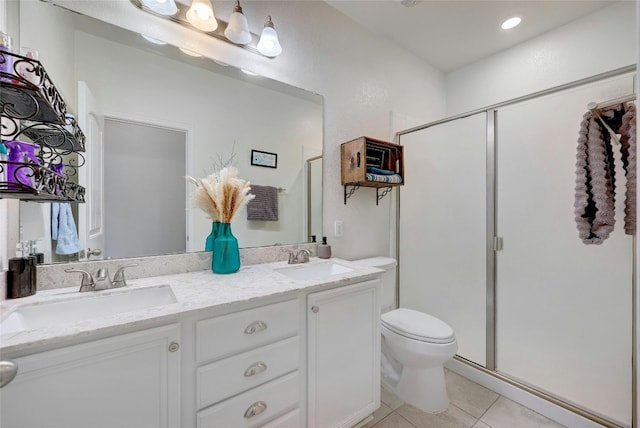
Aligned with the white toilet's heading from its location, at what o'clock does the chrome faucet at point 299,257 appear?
The chrome faucet is roughly at 4 o'clock from the white toilet.

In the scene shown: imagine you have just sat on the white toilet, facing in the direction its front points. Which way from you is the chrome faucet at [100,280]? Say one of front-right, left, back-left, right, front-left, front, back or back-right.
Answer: right

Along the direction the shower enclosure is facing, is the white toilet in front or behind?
in front

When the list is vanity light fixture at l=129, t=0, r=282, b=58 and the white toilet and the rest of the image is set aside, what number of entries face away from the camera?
0

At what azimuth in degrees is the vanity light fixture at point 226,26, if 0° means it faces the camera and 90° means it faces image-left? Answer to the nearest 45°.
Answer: approximately 315°

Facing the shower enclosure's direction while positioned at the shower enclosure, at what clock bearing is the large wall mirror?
The large wall mirror is roughly at 12 o'clock from the shower enclosure.

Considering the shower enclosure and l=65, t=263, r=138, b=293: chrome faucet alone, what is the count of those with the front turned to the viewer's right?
0

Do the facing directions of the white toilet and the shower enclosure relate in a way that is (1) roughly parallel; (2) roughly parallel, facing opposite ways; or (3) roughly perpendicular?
roughly perpendicular

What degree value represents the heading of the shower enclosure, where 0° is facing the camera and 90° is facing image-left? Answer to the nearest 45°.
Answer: approximately 45°
